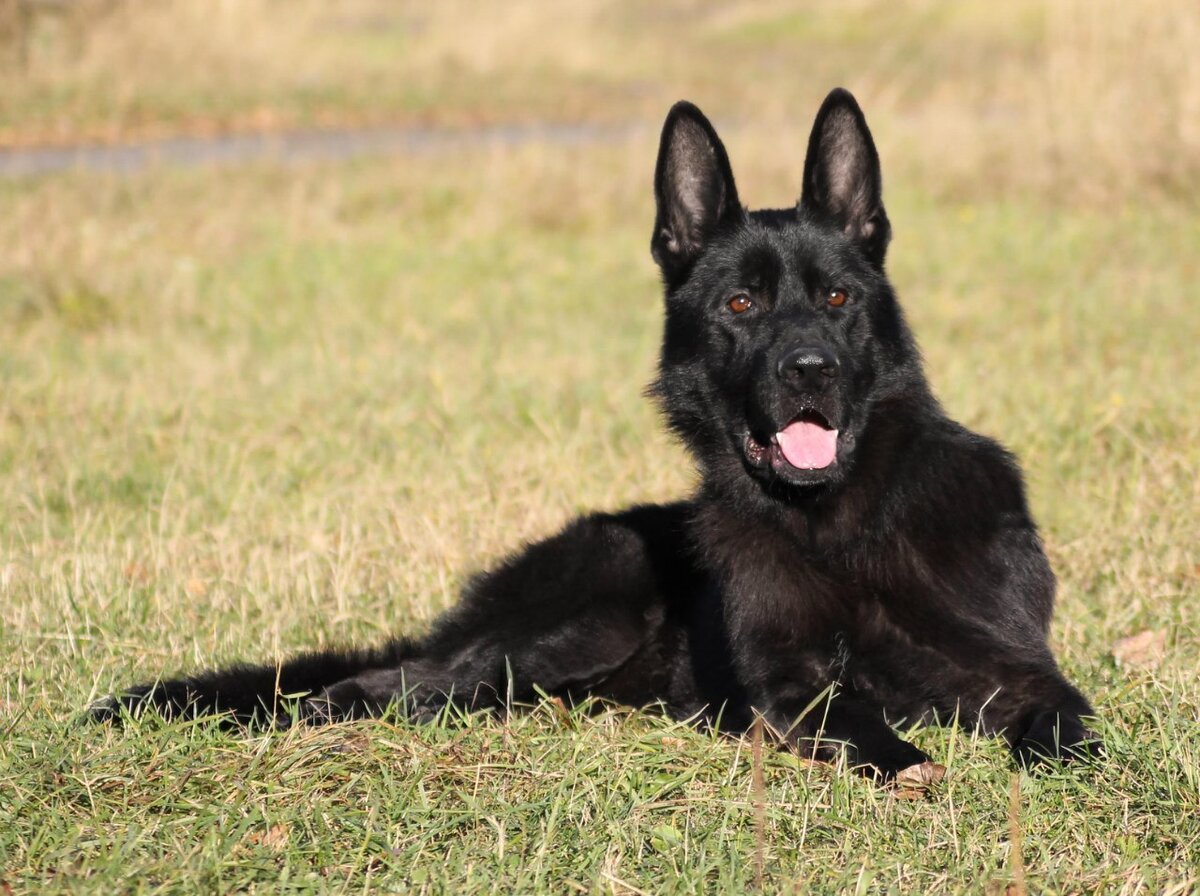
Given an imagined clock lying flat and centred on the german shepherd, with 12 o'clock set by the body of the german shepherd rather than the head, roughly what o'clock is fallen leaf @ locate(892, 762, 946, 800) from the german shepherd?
The fallen leaf is roughly at 1 o'clock from the german shepherd.

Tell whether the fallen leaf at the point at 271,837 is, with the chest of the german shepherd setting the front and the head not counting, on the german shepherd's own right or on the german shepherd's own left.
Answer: on the german shepherd's own right

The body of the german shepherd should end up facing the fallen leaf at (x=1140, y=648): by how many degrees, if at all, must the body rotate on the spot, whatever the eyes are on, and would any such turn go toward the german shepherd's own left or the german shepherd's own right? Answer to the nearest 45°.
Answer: approximately 45° to the german shepherd's own left

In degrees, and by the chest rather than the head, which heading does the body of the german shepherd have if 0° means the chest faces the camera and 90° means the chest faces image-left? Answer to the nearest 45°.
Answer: approximately 315°
